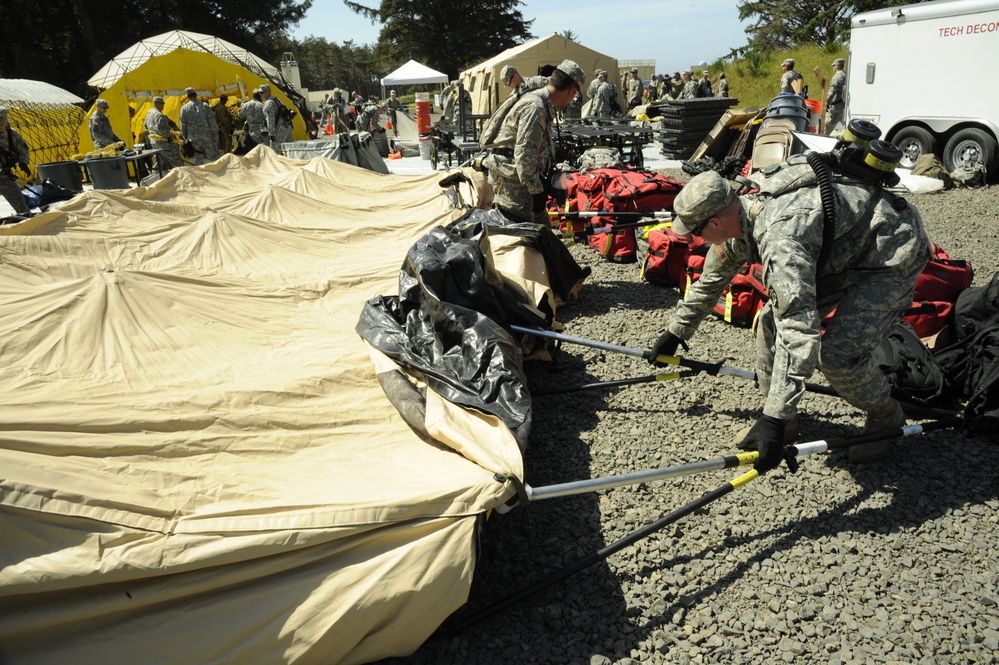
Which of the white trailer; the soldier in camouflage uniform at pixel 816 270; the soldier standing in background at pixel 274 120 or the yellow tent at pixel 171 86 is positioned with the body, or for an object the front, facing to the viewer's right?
the white trailer

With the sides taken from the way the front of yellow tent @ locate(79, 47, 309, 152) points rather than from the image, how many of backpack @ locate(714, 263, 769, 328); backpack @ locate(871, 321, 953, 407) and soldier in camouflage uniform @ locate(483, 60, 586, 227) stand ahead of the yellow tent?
3

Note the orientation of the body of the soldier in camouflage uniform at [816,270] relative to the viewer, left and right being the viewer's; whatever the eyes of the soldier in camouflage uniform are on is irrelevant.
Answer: facing to the left of the viewer

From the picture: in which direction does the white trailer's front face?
to the viewer's right

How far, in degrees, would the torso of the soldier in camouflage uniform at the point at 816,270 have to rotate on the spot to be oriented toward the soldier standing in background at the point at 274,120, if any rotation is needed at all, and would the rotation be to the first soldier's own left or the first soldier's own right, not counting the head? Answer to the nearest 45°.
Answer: approximately 45° to the first soldier's own right

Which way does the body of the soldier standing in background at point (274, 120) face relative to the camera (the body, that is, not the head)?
to the viewer's left

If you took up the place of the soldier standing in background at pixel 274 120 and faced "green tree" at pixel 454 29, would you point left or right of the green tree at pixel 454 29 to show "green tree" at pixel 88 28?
left

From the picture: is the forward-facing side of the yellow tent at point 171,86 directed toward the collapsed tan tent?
yes

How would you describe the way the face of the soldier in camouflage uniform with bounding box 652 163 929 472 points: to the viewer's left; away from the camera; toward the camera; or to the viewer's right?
to the viewer's left
